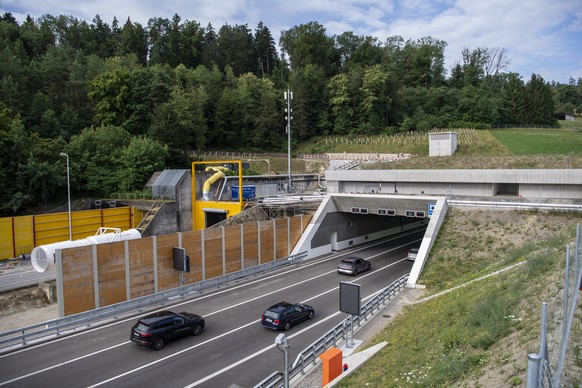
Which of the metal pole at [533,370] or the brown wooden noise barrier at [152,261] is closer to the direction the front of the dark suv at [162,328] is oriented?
the brown wooden noise barrier
